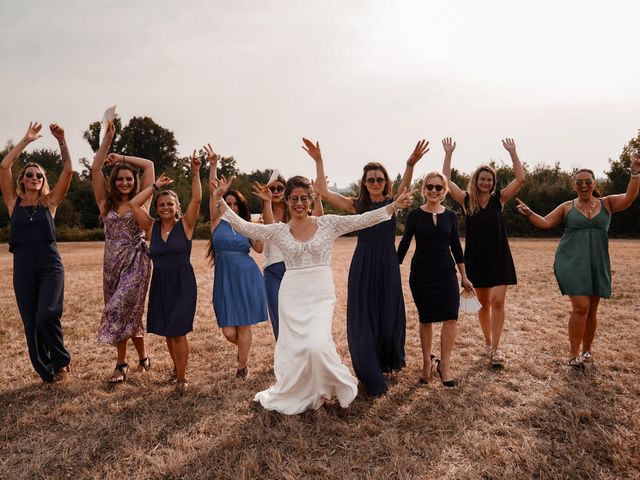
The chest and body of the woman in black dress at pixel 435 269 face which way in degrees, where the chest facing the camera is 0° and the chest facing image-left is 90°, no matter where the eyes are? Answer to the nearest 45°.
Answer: approximately 0°

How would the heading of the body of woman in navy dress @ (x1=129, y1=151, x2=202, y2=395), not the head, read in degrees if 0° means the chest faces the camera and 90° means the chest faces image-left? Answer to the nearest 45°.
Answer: approximately 0°

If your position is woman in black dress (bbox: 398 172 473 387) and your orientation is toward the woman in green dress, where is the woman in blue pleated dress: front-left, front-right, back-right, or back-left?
back-left

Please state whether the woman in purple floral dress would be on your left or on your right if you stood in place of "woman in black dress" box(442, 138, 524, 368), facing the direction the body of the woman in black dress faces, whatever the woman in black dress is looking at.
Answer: on your right

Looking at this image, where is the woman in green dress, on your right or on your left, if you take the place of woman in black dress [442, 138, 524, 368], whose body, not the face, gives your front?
on your left

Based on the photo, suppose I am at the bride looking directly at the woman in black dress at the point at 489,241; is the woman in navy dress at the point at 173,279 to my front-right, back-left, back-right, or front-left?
back-left
